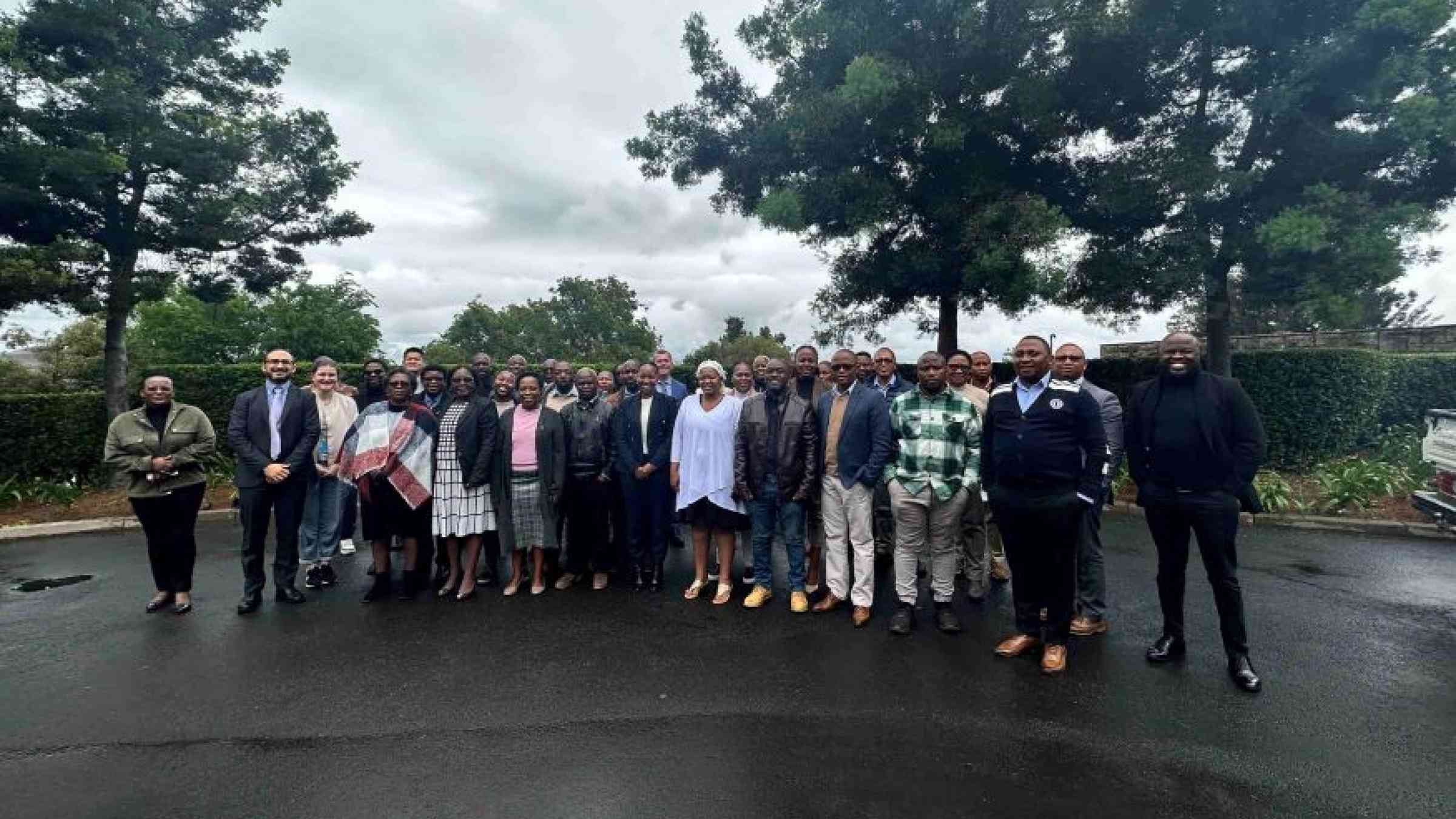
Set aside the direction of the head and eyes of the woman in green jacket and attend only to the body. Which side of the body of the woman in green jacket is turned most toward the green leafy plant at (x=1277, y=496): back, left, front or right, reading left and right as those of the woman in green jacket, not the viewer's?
left

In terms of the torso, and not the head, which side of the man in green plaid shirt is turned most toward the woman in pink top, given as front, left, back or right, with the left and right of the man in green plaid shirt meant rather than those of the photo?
right

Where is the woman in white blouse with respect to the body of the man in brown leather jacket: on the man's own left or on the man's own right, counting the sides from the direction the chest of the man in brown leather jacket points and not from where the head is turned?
on the man's own right

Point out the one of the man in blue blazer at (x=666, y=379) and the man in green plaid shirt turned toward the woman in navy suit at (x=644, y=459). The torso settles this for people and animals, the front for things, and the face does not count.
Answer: the man in blue blazer

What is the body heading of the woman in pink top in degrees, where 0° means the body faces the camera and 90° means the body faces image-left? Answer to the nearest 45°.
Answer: approximately 0°

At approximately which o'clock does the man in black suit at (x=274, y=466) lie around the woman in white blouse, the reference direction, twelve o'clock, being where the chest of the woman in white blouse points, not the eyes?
The man in black suit is roughly at 3 o'clock from the woman in white blouse.

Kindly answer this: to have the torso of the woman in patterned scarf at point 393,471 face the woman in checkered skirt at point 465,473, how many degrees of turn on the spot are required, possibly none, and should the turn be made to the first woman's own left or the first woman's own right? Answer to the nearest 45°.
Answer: approximately 45° to the first woman's own left

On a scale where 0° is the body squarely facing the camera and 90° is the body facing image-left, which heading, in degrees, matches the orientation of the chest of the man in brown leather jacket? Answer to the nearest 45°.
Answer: approximately 0°

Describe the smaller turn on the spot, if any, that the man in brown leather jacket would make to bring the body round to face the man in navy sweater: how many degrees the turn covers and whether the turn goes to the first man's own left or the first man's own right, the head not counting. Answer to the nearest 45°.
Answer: approximately 45° to the first man's own left

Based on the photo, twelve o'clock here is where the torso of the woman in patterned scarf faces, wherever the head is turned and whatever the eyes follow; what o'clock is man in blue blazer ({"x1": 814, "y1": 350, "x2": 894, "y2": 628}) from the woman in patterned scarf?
The man in blue blazer is roughly at 10 o'clock from the woman in patterned scarf.

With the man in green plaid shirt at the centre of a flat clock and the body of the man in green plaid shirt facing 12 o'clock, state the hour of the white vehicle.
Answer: The white vehicle is roughly at 8 o'clock from the man in green plaid shirt.
